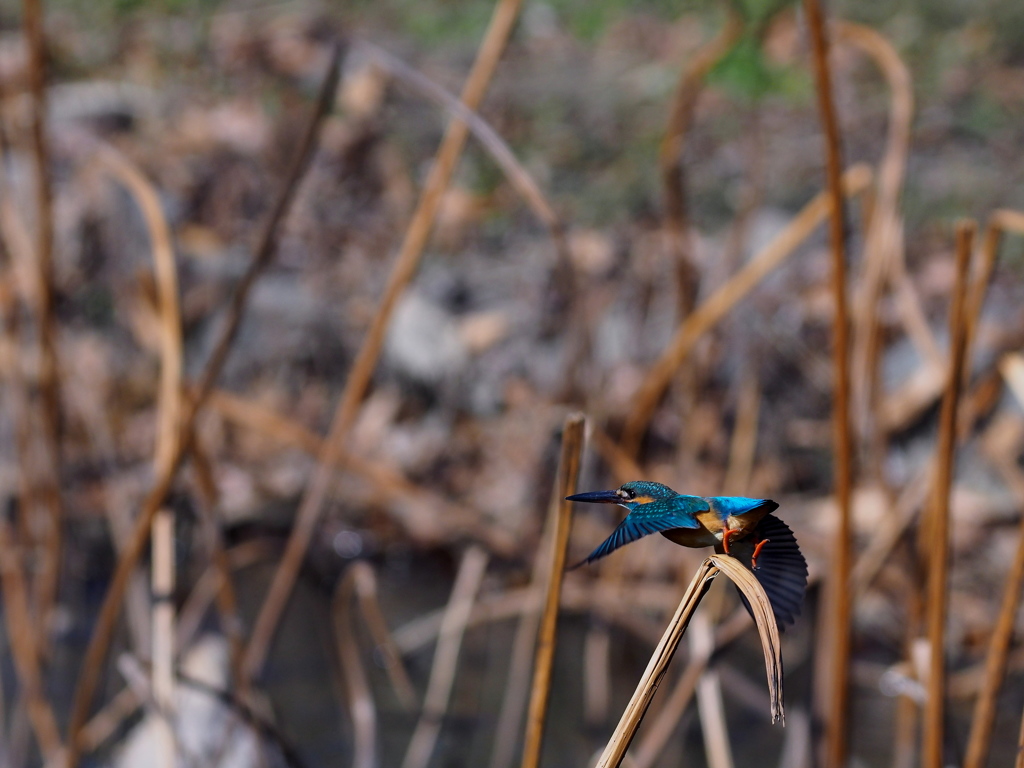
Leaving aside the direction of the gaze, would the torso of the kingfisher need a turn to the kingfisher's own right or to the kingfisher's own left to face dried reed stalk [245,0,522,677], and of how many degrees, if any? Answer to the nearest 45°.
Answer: approximately 45° to the kingfisher's own right

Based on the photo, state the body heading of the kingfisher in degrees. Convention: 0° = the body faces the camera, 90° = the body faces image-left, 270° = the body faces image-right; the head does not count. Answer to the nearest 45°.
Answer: approximately 90°

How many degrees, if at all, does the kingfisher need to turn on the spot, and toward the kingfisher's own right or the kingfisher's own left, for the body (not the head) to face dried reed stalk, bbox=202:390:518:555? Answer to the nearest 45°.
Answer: approximately 45° to the kingfisher's own right

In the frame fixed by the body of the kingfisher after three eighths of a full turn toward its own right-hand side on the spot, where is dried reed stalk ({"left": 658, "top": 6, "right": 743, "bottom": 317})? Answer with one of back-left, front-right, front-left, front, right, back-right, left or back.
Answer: front-left
